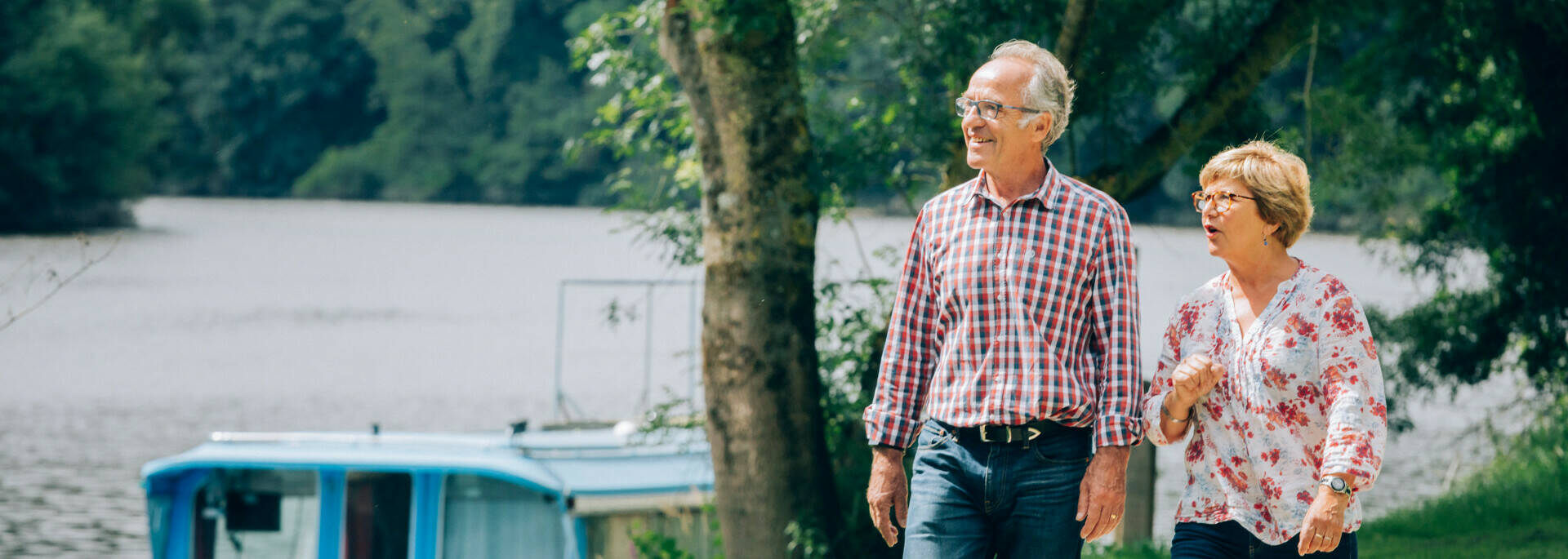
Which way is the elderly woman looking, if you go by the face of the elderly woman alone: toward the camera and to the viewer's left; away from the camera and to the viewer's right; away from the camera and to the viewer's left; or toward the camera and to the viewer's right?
toward the camera and to the viewer's left

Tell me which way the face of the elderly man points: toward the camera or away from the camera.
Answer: toward the camera

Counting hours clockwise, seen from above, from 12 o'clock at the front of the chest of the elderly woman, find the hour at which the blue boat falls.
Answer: The blue boat is roughly at 3 o'clock from the elderly woman.

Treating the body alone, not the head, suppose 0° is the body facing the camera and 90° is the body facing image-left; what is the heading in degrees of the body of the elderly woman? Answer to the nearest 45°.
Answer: approximately 45°
